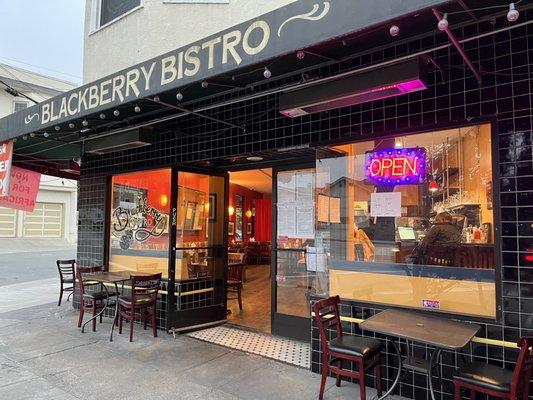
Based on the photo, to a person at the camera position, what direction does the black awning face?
facing the viewer and to the left of the viewer

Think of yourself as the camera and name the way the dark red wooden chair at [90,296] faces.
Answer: facing the viewer and to the right of the viewer

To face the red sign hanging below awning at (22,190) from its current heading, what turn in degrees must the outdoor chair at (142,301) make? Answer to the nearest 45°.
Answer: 0° — it already faces it

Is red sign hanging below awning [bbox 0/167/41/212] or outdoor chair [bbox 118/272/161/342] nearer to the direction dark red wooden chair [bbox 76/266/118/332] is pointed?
the outdoor chair

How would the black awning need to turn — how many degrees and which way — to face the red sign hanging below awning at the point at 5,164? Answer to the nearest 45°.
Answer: approximately 90° to its right

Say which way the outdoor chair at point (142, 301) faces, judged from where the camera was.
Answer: facing away from the viewer and to the left of the viewer
